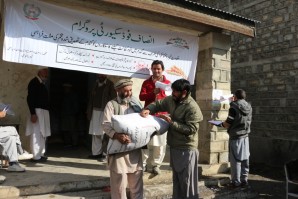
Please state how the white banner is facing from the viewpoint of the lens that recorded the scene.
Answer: facing the viewer and to the right of the viewer
